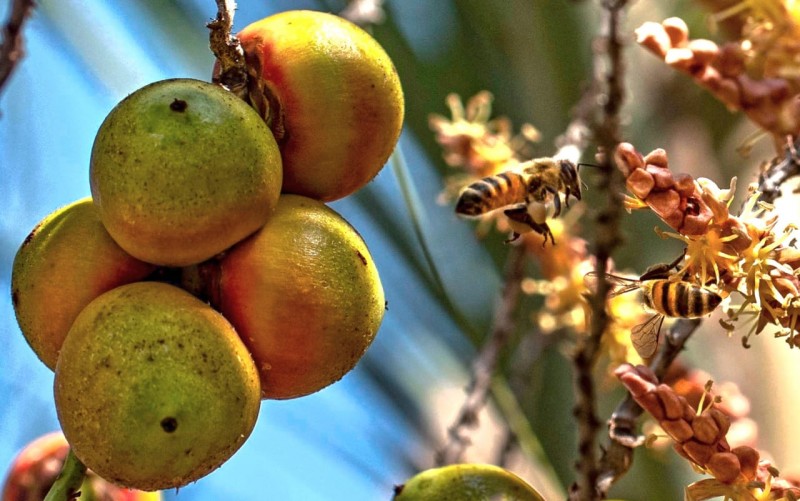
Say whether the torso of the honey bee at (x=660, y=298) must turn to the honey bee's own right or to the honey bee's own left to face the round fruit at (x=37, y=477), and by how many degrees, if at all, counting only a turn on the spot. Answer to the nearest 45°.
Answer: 0° — it already faces it

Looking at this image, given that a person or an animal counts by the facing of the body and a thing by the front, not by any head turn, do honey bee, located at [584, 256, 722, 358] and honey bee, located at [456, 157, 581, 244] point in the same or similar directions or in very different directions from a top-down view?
very different directions

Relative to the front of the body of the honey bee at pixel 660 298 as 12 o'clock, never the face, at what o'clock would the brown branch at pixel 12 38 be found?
The brown branch is roughly at 1 o'clock from the honey bee.

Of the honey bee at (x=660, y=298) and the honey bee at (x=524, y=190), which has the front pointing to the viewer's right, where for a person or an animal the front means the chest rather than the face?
the honey bee at (x=524, y=190)

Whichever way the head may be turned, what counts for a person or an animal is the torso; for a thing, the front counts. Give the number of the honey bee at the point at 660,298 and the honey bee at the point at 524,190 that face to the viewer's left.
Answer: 1

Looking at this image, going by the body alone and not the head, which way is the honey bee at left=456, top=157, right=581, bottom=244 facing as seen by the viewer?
to the viewer's right

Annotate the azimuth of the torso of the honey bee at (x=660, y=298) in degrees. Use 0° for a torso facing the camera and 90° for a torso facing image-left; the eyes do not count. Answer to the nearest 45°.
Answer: approximately 90°
